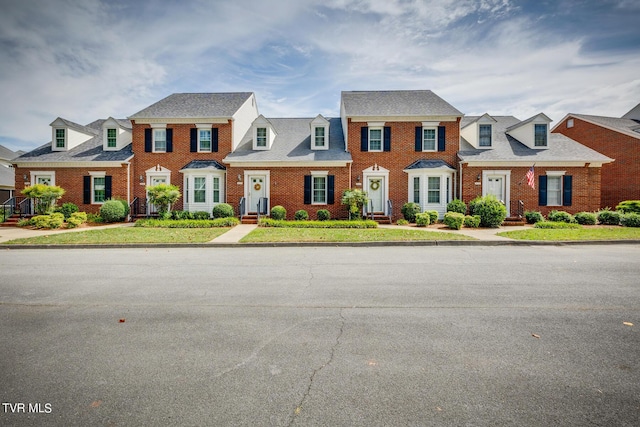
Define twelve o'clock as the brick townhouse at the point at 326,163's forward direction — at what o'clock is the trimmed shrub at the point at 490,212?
The trimmed shrub is roughly at 10 o'clock from the brick townhouse.

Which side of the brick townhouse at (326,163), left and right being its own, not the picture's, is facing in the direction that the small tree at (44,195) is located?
right

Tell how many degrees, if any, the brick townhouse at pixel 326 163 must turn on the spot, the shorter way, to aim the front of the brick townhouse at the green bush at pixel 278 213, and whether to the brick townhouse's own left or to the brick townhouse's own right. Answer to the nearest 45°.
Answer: approximately 45° to the brick townhouse's own right

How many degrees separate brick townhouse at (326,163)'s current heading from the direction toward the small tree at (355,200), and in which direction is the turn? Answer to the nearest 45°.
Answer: approximately 45° to its left

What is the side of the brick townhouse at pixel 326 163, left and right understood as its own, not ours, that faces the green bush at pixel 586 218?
left

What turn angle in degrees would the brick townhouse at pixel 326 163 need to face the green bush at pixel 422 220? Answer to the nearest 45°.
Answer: approximately 45° to its left

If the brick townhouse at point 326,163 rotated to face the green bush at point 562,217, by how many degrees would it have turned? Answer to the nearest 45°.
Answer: approximately 90° to its left

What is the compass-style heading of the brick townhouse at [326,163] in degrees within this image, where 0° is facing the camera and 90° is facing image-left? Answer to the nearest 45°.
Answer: approximately 0°

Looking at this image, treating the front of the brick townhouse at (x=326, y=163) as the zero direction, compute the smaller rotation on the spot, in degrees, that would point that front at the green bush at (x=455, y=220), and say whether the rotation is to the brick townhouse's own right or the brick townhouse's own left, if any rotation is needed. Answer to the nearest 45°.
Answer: approximately 45° to the brick townhouse's own left

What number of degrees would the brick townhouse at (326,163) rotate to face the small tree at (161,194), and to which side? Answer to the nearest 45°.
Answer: approximately 90° to its right

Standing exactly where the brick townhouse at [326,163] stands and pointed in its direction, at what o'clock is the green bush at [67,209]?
The green bush is roughly at 3 o'clock from the brick townhouse.
